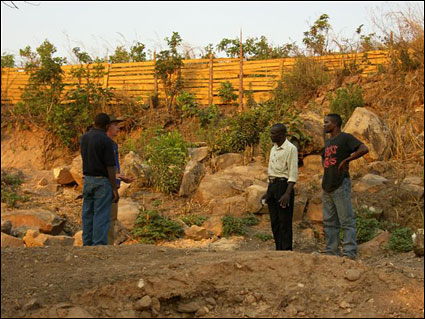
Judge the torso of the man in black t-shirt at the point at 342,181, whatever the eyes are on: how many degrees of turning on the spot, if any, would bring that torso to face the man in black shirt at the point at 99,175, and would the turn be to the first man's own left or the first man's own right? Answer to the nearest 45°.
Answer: approximately 45° to the first man's own right

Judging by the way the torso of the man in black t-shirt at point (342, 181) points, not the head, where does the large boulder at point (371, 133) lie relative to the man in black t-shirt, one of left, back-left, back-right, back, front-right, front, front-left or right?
back-right

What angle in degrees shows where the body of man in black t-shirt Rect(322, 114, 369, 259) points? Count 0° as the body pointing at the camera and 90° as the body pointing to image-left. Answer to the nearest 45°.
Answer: approximately 45°

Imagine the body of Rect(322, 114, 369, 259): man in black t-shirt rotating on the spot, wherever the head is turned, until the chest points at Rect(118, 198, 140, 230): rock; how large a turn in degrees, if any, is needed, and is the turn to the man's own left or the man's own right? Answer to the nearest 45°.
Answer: approximately 90° to the man's own right

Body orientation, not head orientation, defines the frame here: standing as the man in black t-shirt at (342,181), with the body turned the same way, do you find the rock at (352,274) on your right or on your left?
on your left

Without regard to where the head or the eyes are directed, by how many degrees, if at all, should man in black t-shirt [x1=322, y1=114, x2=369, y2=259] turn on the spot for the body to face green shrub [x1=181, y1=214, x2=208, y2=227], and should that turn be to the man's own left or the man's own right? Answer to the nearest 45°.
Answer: approximately 90° to the man's own right

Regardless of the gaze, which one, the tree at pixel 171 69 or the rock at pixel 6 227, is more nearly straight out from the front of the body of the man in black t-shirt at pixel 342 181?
the rock

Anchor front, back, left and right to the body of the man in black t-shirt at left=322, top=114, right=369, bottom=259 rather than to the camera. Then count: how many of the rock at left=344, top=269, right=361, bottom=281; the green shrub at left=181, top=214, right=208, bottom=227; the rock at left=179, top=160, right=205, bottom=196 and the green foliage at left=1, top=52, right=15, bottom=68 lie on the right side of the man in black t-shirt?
3

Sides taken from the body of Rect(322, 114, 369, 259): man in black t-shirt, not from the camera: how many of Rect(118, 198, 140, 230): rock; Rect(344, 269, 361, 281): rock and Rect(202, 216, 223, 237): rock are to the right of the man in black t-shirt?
2

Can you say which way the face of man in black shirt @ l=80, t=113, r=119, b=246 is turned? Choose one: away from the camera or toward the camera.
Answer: away from the camera

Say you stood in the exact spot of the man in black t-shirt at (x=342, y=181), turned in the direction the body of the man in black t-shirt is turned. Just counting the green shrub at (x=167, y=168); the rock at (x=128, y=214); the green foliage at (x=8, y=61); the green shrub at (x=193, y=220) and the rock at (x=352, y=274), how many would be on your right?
4

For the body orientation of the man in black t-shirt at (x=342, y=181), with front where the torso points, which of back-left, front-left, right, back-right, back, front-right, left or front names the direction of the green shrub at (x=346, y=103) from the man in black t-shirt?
back-right

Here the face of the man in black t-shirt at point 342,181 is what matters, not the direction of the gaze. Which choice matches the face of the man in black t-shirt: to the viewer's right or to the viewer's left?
to the viewer's left
